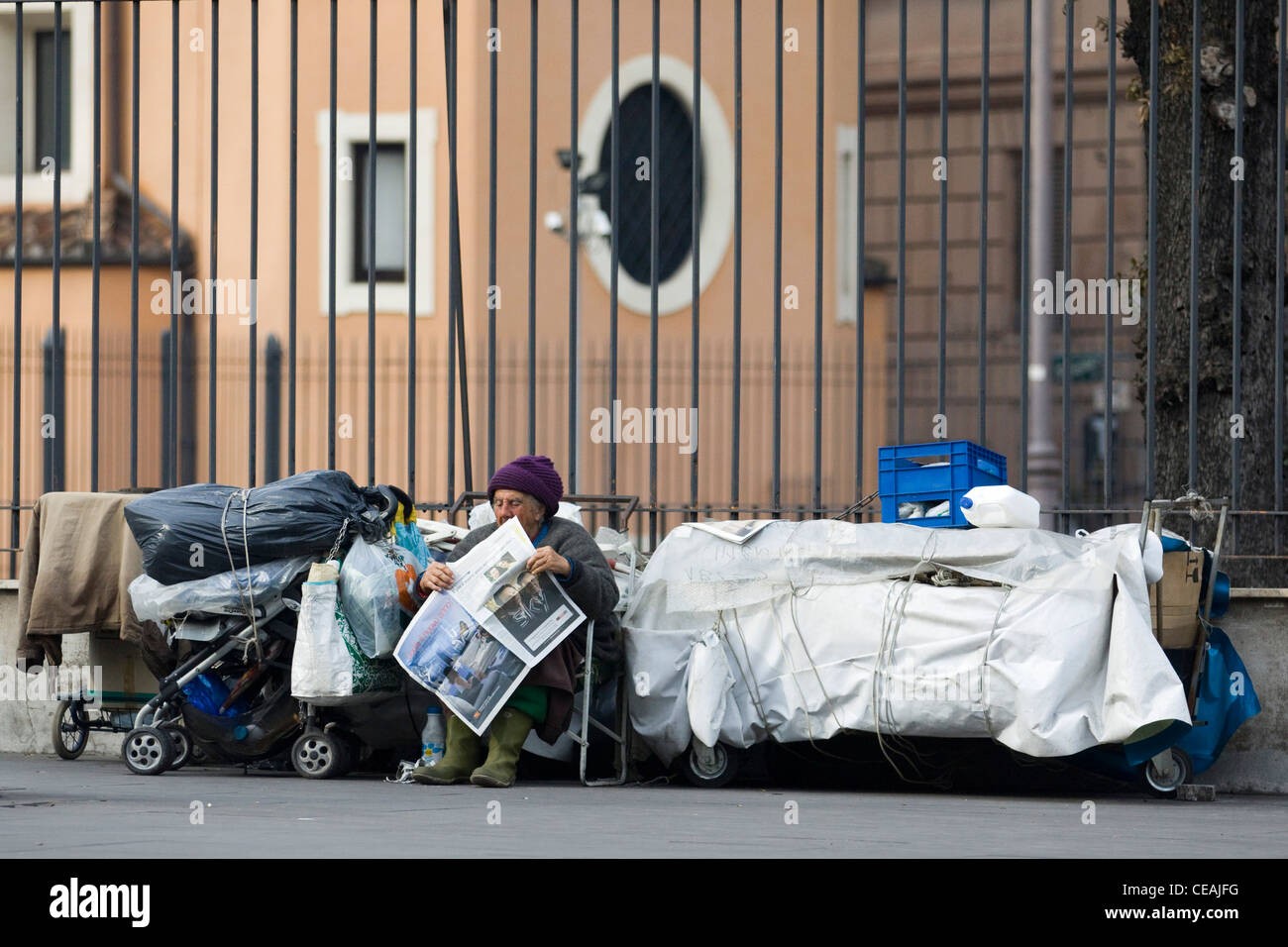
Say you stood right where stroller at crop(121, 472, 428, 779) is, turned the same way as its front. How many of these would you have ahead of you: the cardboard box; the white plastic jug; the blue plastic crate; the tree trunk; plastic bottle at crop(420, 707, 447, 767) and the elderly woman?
0

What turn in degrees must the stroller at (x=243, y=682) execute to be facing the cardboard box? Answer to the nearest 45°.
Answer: approximately 180°

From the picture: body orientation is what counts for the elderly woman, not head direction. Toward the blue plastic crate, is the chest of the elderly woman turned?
no

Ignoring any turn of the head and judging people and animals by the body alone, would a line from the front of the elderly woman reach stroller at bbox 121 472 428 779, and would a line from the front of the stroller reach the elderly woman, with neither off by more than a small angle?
no

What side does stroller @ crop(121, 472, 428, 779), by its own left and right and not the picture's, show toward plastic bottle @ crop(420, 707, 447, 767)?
back

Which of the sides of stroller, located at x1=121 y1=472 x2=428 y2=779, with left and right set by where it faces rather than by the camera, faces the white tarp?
back

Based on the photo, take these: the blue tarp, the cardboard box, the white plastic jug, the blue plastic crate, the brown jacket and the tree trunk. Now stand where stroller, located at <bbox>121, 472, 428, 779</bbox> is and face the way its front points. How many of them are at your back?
5

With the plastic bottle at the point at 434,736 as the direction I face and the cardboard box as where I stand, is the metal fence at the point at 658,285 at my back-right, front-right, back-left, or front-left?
front-right

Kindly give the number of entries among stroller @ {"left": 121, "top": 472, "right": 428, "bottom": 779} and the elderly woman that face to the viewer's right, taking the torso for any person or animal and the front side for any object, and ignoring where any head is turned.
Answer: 0

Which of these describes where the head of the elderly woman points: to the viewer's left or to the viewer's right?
to the viewer's left

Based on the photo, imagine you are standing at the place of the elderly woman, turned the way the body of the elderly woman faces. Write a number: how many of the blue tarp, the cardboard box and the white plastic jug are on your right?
0

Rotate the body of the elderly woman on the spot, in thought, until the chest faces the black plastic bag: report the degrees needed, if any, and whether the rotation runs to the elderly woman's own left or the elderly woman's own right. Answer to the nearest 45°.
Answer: approximately 45° to the elderly woman's own right

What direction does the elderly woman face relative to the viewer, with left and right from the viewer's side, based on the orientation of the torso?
facing the viewer and to the left of the viewer

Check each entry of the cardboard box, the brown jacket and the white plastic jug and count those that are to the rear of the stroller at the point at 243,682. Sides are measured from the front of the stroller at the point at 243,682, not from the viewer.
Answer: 2

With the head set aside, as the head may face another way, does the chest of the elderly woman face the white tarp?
no

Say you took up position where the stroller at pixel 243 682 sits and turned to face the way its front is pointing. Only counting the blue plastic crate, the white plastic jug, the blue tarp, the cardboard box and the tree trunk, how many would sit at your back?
5

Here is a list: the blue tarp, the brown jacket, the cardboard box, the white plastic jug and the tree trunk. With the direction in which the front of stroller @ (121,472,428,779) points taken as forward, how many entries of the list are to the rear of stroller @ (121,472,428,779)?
4

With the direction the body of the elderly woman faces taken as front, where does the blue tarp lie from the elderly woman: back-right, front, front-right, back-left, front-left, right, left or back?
back-left

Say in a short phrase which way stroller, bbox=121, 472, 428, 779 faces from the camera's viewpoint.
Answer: facing to the left of the viewer

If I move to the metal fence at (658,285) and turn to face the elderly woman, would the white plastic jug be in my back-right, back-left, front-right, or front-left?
front-left

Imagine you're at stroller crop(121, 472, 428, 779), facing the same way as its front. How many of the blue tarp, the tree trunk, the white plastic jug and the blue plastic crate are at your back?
4
